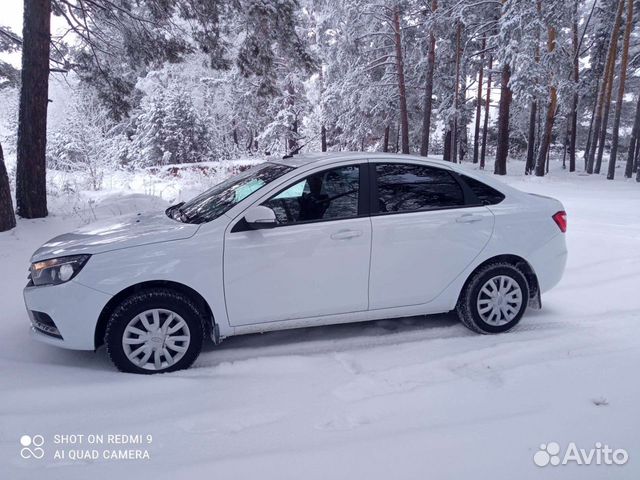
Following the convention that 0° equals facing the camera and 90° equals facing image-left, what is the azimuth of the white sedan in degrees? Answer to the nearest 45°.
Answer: approximately 90°
